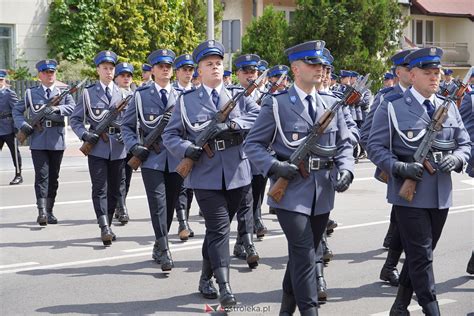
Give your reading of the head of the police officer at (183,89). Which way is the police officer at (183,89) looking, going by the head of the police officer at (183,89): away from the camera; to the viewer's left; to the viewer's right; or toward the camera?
toward the camera

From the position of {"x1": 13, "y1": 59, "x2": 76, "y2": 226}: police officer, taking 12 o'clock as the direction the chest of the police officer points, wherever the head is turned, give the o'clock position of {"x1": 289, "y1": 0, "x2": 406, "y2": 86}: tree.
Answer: The tree is roughly at 7 o'clock from the police officer.

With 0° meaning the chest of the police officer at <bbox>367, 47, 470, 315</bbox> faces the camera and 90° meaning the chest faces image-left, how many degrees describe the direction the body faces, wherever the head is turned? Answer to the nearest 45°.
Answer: approximately 315°

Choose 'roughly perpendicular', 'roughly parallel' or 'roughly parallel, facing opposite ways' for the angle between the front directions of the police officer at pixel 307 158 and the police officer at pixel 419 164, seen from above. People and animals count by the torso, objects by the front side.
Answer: roughly parallel

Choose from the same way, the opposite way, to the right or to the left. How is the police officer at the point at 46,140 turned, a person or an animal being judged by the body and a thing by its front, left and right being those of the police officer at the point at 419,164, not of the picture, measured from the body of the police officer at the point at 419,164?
the same way

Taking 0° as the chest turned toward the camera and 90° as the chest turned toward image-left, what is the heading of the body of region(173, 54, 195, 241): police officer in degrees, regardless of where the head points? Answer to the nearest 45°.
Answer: approximately 315°

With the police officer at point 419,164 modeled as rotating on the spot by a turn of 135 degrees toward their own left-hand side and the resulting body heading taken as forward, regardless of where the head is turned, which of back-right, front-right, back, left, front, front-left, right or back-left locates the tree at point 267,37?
front

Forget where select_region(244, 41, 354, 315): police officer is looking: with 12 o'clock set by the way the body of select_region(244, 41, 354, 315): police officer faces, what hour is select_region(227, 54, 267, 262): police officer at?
select_region(227, 54, 267, 262): police officer is roughly at 7 o'clock from select_region(244, 41, 354, 315): police officer.

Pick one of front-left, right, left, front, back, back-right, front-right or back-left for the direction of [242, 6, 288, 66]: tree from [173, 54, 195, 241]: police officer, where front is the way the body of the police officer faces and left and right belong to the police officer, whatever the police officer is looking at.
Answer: back-left

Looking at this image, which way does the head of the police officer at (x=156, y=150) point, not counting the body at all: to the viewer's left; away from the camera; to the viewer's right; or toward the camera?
toward the camera

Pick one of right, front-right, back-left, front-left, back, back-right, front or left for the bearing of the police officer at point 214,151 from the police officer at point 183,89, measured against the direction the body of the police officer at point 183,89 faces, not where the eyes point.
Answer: front-right

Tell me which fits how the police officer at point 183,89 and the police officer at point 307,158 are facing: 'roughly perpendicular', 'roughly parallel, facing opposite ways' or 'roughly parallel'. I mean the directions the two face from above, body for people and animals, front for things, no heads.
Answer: roughly parallel

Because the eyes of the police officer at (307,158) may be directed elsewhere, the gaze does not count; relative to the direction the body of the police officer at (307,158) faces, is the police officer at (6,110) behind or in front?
behind

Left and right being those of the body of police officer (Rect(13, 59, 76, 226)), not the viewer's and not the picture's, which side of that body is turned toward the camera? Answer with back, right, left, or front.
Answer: front
